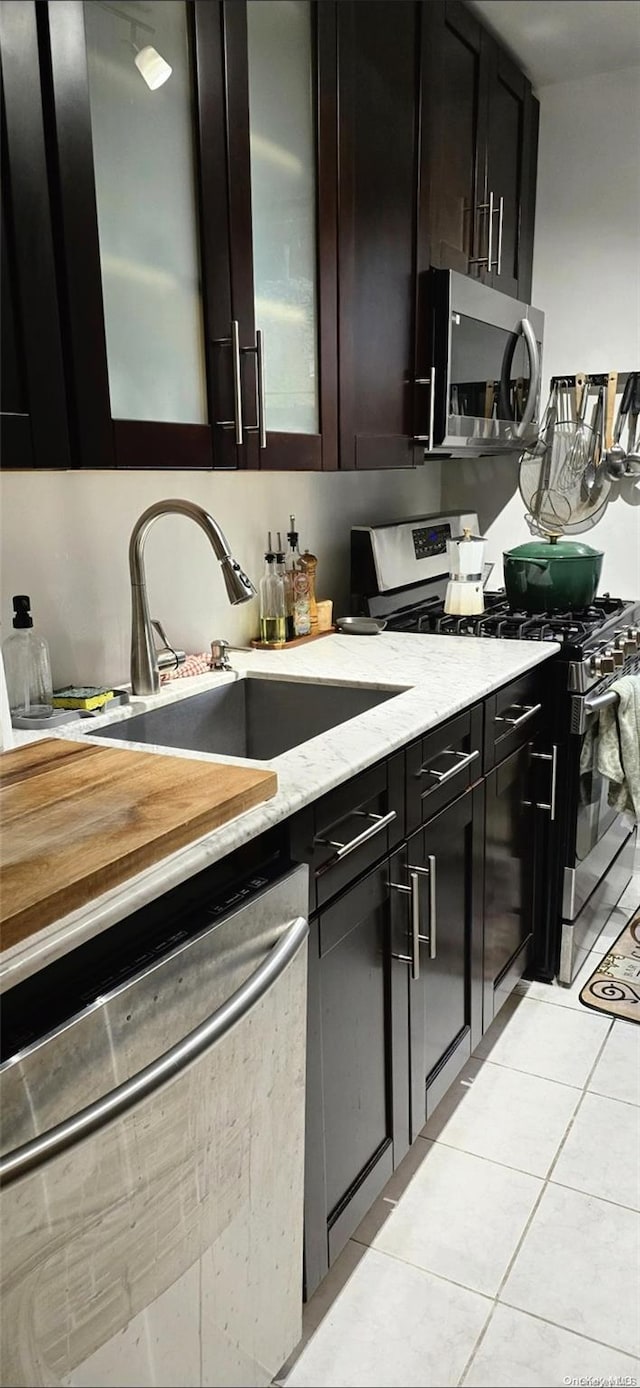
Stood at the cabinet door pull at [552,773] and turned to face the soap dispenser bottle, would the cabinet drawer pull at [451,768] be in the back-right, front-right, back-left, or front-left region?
front-left

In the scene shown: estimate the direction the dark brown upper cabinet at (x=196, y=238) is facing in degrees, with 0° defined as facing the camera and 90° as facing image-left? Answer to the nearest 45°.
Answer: approximately 315°

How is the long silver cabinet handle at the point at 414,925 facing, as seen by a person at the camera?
facing the viewer and to the right of the viewer

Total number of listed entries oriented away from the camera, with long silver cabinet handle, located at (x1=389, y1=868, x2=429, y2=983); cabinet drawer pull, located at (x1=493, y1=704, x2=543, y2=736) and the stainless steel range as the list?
0

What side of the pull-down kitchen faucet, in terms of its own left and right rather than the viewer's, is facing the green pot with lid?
left

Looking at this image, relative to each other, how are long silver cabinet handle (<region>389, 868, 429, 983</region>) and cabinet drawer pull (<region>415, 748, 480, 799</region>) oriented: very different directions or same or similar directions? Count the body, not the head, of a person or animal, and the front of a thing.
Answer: same or similar directions

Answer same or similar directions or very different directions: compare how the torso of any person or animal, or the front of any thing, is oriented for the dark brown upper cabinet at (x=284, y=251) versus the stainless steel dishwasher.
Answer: same or similar directions

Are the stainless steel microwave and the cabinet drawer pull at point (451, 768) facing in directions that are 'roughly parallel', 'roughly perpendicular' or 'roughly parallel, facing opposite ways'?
roughly parallel

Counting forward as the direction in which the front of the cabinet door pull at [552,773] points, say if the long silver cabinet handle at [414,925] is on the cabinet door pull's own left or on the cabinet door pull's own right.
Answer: on the cabinet door pull's own right

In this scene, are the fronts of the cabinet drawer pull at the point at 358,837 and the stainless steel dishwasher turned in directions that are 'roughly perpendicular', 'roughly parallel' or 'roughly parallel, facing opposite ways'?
roughly parallel

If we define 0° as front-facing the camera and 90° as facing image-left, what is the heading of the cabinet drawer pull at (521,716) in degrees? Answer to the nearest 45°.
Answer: approximately 315°

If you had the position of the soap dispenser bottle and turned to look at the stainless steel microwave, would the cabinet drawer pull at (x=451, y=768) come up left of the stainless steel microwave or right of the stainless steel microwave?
right

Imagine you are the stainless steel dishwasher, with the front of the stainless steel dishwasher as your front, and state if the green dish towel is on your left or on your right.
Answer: on your left
